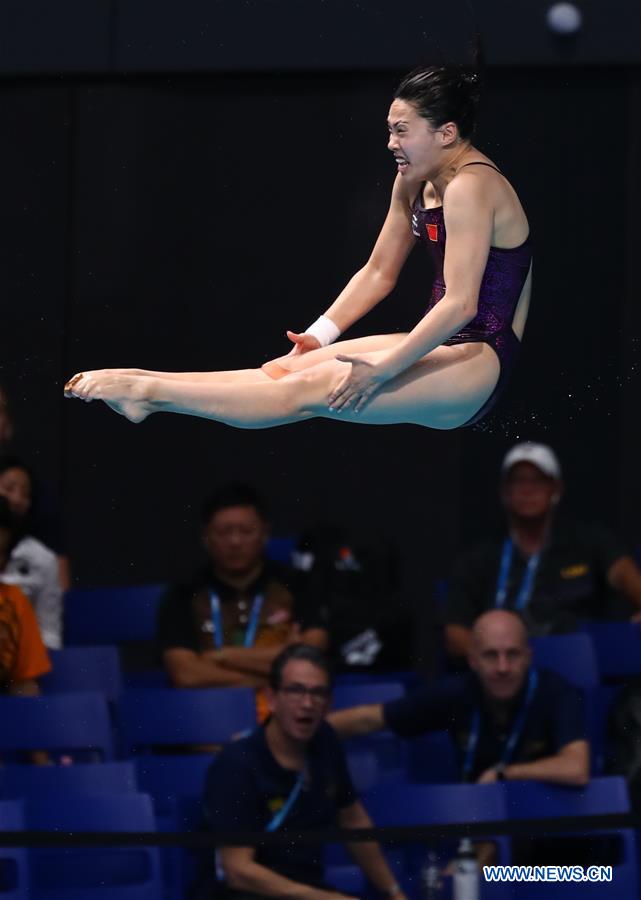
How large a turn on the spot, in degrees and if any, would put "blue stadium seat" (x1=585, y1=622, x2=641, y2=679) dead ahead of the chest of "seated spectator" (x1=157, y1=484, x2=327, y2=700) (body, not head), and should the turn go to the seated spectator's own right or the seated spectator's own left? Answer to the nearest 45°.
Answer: approximately 90° to the seated spectator's own left

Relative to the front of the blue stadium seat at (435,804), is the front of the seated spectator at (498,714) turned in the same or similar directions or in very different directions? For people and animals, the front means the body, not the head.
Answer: same or similar directions

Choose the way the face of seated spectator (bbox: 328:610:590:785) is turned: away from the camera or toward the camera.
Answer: toward the camera

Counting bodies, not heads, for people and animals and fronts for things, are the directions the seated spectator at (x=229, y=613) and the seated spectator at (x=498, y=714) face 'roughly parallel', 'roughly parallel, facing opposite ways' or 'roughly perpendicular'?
roughly parallel

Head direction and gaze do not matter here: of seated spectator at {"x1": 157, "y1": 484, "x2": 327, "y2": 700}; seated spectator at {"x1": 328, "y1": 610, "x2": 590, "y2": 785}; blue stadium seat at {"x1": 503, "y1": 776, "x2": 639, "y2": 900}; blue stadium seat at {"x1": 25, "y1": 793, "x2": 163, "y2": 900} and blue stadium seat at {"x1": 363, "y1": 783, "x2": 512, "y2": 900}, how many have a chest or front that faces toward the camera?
5

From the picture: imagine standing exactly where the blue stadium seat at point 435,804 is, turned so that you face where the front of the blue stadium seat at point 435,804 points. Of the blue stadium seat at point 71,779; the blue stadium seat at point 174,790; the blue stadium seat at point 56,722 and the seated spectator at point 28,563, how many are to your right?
4

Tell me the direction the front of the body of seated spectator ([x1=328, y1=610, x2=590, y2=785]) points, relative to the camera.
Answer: toward the camera

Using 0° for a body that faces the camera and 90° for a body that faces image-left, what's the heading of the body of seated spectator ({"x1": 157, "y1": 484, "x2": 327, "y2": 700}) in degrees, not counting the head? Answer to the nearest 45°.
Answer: approximately 0°

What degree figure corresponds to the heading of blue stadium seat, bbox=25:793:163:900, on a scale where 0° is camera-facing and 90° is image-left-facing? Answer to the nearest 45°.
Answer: approximately 0°

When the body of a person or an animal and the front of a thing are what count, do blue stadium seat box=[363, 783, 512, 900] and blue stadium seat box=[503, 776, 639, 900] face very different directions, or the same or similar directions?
same or similar directions

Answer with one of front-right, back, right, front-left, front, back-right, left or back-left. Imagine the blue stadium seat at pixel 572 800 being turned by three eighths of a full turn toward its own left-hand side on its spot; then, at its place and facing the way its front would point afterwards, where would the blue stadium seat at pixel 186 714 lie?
back-left

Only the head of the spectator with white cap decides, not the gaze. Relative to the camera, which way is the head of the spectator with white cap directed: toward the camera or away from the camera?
toward the camera

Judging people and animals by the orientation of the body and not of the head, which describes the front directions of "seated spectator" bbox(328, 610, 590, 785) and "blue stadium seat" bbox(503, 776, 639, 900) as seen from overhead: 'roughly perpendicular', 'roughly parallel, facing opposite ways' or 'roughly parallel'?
roughly parallel

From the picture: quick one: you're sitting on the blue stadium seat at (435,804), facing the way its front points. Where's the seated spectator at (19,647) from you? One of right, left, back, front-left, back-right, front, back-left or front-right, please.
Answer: right

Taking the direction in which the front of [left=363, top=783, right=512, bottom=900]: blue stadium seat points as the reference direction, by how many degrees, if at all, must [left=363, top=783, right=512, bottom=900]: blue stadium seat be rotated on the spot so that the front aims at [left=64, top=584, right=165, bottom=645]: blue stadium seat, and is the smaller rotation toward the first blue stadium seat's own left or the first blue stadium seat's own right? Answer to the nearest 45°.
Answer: approximately 135° to the first blue stadium seat's own right
